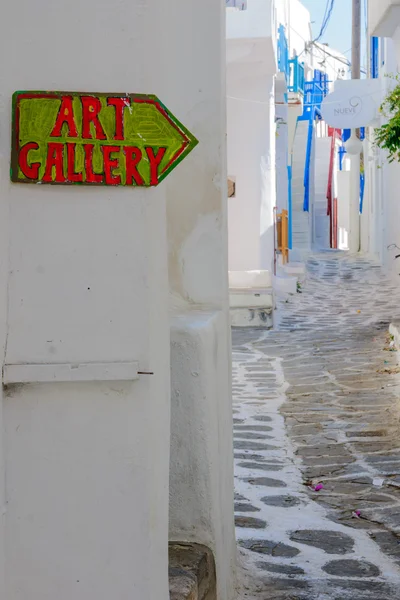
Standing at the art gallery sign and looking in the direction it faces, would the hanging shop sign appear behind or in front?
behind

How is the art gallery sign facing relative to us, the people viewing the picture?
facing the viewer

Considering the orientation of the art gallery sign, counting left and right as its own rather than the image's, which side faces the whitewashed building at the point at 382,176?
back
